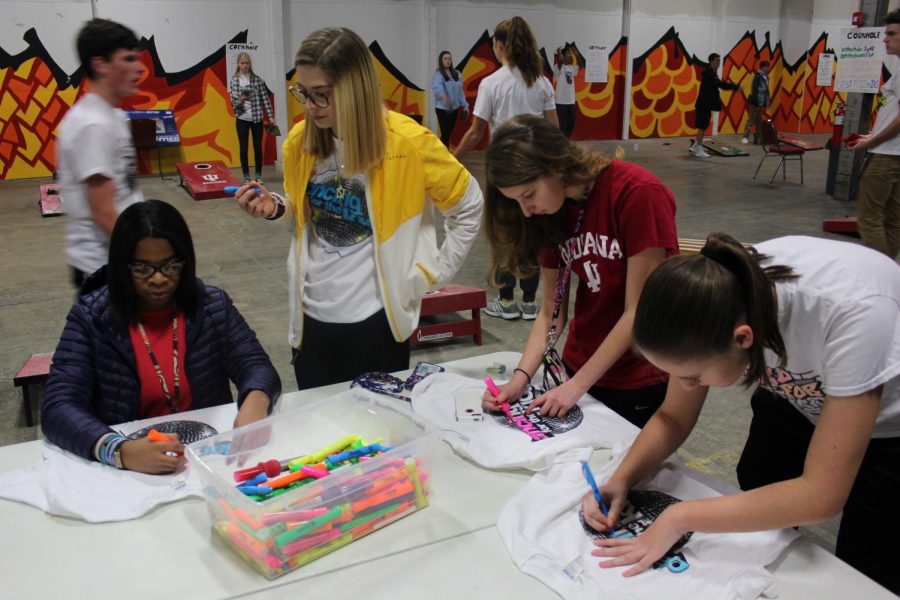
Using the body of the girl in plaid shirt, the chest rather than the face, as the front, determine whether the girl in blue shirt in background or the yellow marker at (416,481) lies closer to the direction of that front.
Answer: the yellow marker

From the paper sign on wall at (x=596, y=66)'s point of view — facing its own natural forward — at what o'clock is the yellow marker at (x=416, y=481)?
The yellow marker is roughly at 12 o'clock from the paper sign on wall.

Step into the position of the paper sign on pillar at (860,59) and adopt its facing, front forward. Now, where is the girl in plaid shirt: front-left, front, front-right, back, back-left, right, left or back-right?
right

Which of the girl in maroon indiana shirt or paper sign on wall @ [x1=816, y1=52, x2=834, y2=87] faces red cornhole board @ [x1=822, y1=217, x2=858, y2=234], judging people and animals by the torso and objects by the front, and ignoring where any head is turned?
the paper sign on wall

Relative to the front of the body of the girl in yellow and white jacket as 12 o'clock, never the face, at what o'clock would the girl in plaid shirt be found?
The girl in plaid shirt is roughly at 4 o'clock from the girl in yellow and white jacket.

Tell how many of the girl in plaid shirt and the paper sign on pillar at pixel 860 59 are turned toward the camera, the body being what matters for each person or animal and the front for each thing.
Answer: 2

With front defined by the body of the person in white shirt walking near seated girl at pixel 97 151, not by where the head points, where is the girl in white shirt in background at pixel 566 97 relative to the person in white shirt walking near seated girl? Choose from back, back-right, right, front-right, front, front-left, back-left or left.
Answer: front-left

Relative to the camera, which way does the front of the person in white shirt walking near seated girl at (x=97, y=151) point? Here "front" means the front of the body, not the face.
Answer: to the viewer's right

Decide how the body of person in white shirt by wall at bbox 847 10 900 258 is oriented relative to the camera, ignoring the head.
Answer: to the viewer's left

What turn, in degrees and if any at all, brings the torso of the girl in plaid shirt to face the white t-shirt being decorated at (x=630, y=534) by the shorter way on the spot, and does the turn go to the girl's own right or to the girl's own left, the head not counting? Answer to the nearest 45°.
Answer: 0° — they already face it

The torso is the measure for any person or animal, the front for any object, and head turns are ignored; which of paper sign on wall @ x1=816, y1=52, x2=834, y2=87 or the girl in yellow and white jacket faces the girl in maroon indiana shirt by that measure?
the paper sign on wall

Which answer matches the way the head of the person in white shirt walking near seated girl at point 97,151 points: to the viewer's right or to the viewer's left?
to the viewer's right

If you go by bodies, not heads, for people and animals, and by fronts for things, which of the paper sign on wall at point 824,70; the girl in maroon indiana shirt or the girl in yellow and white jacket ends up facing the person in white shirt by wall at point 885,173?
the paper sign on wall

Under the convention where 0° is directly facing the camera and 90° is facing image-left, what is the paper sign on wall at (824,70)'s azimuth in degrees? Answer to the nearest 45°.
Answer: approximately 0°
